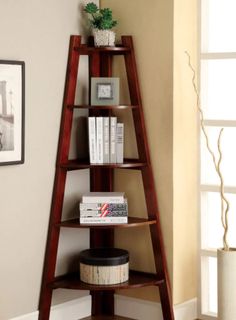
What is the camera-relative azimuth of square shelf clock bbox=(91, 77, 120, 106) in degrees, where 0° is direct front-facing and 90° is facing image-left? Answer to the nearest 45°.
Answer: approximately 0°

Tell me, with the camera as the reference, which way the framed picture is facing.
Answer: facing the viewer and to the right of the viewer

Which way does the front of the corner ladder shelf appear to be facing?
toward the camera

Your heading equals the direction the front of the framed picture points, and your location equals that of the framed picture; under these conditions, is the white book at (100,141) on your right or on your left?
on your left

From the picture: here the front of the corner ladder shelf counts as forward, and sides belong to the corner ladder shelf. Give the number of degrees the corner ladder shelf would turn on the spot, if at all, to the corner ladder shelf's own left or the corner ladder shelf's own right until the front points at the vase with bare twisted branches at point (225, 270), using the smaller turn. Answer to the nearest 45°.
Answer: approximately 90° to the corner ladder shelf's own left

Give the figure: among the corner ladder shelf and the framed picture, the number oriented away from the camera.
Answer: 0

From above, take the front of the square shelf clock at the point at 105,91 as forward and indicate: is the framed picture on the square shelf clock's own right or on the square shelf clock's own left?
on the square shelf clock's own right
